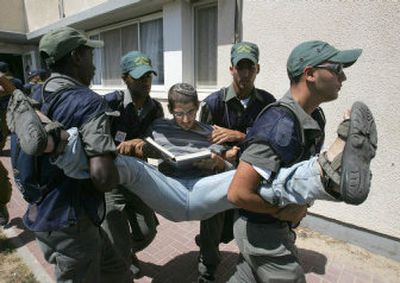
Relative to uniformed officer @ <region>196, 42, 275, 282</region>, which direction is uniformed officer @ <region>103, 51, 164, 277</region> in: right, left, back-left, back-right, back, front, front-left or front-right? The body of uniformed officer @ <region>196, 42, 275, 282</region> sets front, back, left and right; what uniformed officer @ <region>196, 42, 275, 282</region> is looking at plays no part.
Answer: right

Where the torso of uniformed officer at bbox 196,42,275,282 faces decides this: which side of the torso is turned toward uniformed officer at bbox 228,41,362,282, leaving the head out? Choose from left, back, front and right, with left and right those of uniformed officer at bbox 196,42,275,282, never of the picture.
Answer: front

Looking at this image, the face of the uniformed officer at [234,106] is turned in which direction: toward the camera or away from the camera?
toward the camera

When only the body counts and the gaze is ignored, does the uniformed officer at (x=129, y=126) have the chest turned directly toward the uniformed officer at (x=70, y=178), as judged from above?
no

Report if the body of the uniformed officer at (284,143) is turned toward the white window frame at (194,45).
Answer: no

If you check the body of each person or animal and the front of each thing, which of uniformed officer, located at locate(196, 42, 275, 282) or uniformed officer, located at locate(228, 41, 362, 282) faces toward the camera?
uniformed officer, located at locate(196, 42, 275, 282)

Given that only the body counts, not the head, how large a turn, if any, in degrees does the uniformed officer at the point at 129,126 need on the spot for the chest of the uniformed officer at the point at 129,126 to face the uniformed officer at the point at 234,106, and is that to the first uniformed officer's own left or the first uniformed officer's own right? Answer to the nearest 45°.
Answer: approximately 45° to the first uniformed officer's own left

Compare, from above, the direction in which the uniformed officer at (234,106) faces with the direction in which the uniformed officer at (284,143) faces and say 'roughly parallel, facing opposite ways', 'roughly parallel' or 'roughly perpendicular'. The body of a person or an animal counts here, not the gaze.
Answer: roughly perpendicular

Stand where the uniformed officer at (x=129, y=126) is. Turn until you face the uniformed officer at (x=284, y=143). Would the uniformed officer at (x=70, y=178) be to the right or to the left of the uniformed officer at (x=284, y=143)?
right

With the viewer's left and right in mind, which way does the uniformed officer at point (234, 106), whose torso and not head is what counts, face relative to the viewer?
facing the viewer

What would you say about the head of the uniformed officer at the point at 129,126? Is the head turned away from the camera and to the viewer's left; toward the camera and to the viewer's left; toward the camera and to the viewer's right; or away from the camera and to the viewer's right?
toward the camera and to the viewer's right

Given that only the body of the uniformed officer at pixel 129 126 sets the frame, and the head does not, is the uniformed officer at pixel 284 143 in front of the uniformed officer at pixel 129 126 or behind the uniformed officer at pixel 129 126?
in front

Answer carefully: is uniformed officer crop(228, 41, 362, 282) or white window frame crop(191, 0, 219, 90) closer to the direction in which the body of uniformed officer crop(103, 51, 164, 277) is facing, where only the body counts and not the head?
the uniformed officer

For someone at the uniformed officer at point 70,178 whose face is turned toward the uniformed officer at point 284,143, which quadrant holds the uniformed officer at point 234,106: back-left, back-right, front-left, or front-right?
front-left

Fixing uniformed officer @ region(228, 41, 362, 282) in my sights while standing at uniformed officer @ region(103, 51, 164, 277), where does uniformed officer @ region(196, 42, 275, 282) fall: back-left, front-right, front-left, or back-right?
front-left
